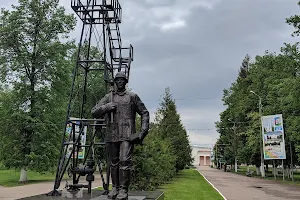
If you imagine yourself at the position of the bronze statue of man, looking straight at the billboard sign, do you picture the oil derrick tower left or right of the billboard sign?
left

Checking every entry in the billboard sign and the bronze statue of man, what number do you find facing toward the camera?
2

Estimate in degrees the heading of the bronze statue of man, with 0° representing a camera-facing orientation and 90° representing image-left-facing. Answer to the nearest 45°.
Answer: approximately 0°

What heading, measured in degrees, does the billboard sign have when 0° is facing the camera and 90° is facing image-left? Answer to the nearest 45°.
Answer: approximately 0°

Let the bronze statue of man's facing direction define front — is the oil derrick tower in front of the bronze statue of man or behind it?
behind

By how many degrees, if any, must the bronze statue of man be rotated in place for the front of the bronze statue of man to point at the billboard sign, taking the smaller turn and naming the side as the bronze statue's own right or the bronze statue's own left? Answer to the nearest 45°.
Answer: approximately 135° to the bronze statue's own left

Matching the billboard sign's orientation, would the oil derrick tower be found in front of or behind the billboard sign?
in front
